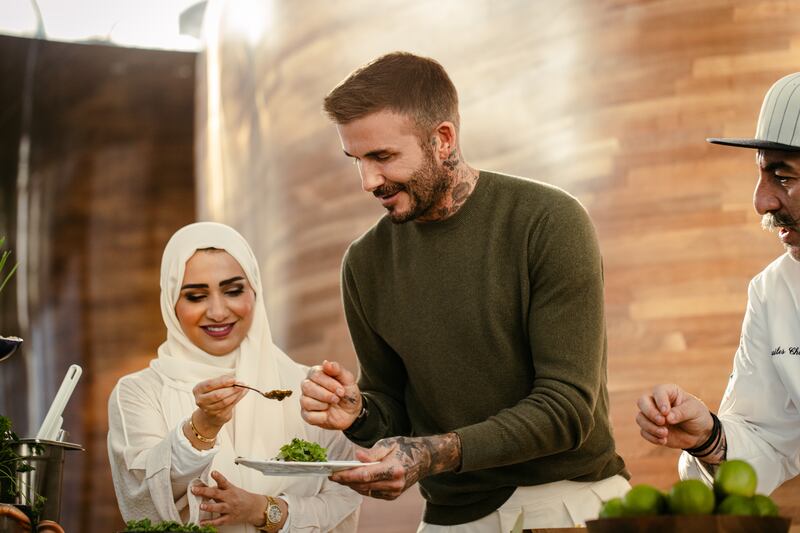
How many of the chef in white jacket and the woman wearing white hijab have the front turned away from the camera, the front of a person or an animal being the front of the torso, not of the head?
0

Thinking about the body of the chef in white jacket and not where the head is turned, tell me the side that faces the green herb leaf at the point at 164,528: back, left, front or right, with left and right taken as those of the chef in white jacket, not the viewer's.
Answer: front

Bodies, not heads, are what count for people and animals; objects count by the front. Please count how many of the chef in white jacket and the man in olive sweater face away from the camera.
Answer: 0

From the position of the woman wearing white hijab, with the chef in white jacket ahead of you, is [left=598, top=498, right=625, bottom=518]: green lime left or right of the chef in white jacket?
right

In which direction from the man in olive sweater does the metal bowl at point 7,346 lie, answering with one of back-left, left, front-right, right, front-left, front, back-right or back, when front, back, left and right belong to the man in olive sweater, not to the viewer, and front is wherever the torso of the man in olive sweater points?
front-right

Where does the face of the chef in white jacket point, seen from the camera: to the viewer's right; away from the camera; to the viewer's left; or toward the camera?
to the viewer's left

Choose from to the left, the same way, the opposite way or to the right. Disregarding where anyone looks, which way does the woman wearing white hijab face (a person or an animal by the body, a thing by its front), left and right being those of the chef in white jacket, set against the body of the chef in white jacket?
to the left

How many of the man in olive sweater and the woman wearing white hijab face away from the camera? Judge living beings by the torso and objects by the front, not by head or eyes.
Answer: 0

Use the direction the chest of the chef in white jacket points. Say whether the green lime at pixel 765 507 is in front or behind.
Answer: in front

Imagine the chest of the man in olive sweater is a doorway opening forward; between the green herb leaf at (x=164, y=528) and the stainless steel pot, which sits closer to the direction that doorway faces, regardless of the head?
the green herb leaf

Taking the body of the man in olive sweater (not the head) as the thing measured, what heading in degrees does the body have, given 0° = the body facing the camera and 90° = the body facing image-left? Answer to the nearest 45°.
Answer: approximately 45°

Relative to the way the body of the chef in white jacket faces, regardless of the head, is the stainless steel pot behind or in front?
in front

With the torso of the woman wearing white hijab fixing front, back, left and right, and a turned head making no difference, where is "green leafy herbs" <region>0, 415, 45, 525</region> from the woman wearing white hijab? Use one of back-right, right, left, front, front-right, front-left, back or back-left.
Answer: front-right

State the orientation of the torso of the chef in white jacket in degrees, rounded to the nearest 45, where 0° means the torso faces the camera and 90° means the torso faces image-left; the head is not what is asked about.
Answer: approximately 45°

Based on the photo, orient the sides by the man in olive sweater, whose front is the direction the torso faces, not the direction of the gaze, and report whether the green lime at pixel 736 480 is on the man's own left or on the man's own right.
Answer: on the man's own left
